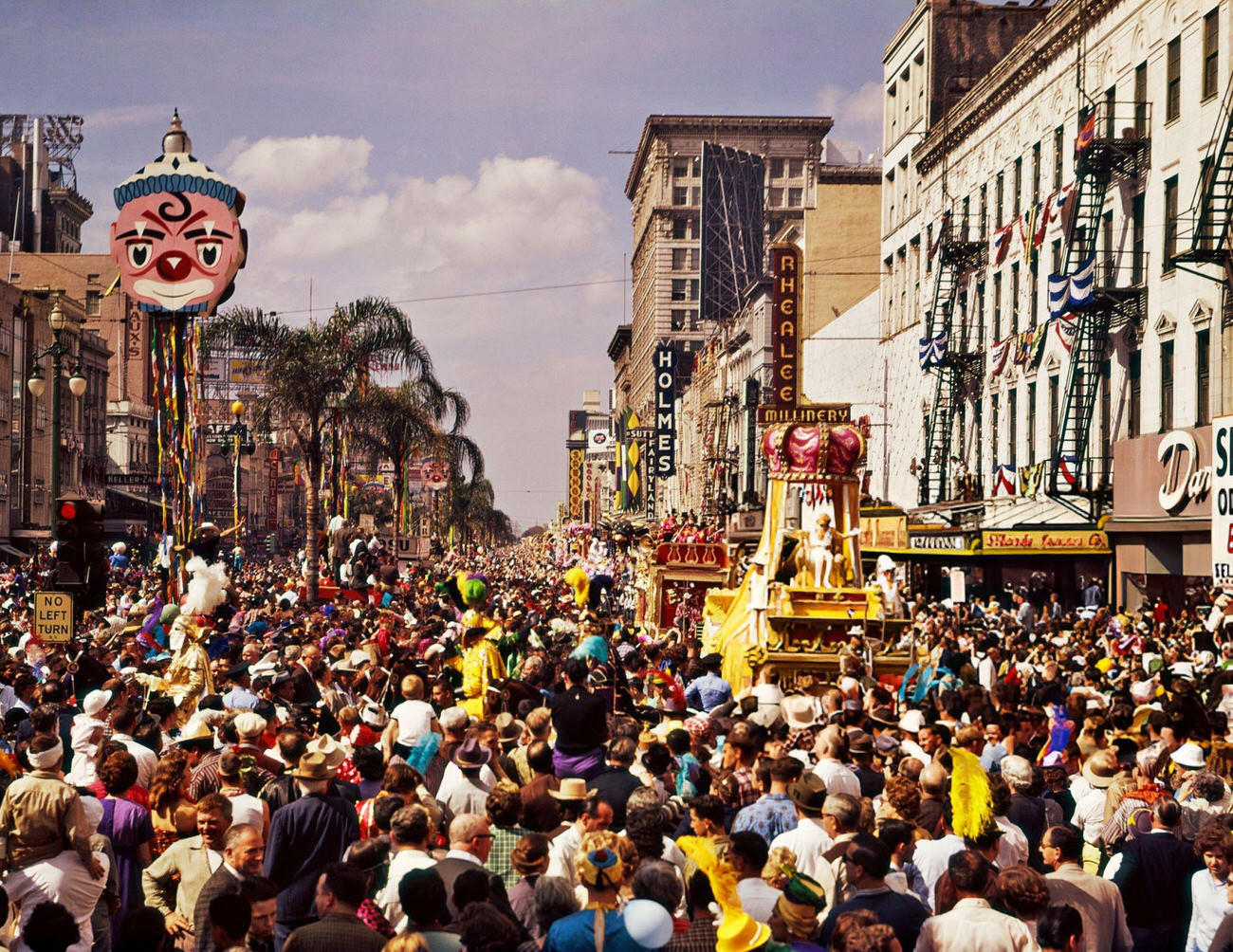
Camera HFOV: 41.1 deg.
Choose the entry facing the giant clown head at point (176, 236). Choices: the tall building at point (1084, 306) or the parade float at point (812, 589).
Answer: the tall building

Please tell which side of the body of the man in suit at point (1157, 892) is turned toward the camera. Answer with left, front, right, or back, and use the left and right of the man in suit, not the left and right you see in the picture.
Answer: back

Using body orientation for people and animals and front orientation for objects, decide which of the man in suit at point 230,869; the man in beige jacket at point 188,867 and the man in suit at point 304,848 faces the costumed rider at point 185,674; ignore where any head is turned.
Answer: the man in suit at point 304,848

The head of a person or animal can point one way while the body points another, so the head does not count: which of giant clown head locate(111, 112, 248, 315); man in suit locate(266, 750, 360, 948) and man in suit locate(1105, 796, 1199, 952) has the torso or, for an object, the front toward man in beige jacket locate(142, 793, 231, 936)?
the giant clown head

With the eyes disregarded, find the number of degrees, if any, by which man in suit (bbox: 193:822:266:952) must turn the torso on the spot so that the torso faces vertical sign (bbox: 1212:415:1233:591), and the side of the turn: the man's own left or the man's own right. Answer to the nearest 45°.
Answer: approximately 90° to the man's own left

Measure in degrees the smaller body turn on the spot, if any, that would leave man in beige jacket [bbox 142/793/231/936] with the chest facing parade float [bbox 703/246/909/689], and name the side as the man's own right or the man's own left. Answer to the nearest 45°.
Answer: approximately 90° to the man's own left

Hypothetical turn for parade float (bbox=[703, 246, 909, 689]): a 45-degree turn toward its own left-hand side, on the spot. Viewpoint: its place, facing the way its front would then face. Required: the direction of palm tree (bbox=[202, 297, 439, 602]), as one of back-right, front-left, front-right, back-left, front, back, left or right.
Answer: back

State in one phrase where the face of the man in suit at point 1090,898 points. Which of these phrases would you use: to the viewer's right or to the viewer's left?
to the viewer's left
